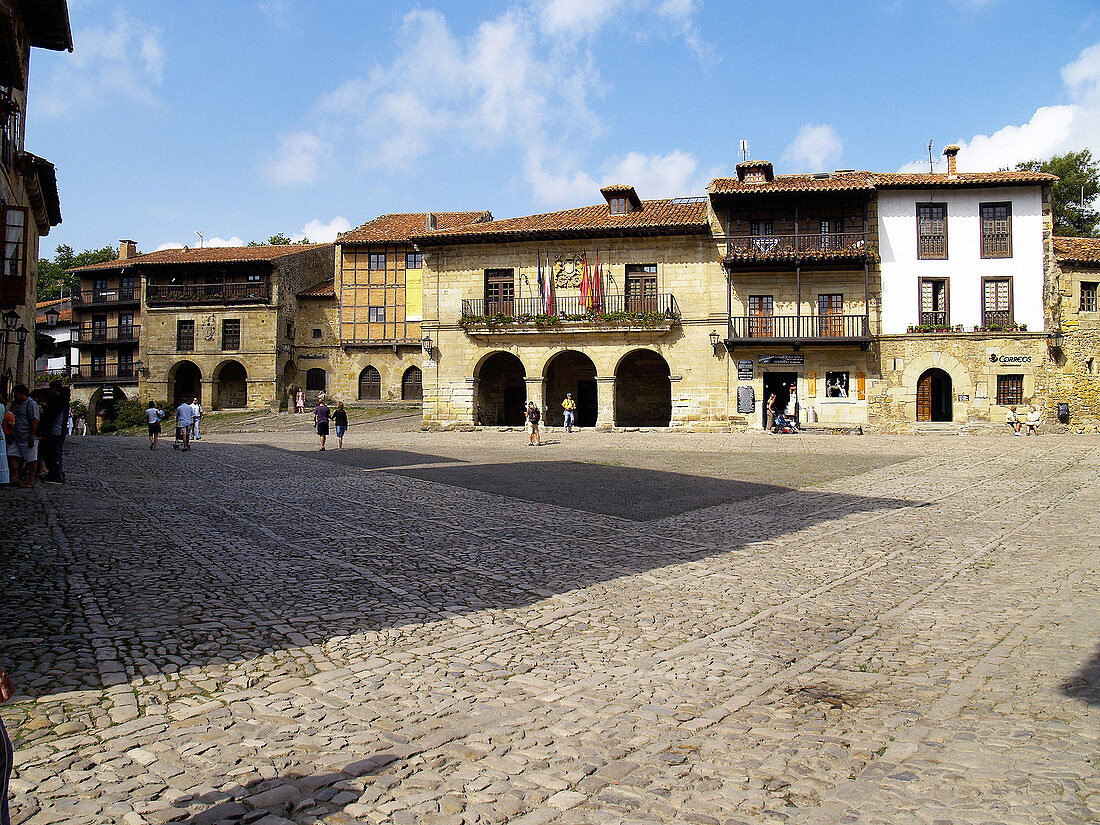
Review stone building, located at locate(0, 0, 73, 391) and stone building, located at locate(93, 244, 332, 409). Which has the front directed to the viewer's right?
stone building, located at locate(0, 0, 73, 391)

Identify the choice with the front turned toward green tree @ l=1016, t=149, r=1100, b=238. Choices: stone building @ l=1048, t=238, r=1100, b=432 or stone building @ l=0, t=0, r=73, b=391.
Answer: stone building @ l=0, t=0, r=73, b=391

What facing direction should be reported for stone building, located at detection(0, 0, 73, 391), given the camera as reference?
facing to the right of the viewer

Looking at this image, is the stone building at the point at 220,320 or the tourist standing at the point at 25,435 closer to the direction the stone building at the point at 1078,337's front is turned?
the tourist standing

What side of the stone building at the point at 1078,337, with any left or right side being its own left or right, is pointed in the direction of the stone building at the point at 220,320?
right

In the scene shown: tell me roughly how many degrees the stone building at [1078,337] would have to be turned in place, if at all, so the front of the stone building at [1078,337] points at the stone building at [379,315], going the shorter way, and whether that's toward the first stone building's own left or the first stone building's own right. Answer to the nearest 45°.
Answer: approximately 90° to the first stone building's own right

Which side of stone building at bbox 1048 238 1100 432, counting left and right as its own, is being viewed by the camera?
front

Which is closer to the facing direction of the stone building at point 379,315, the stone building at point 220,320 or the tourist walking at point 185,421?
the tourist walking

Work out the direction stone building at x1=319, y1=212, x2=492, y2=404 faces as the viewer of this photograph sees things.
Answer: facing the viewer

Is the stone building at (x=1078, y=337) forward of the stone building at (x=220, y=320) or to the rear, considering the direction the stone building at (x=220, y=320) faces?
forward

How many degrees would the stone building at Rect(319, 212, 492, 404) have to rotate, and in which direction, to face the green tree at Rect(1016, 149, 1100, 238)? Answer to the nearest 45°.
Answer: approximately 90° to its left

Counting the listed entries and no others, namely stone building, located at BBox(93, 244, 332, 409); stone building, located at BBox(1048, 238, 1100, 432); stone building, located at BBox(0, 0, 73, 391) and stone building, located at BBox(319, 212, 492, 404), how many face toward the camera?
3

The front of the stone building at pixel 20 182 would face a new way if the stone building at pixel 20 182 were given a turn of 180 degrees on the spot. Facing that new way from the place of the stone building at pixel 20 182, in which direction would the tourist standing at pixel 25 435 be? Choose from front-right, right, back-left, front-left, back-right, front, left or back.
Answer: left

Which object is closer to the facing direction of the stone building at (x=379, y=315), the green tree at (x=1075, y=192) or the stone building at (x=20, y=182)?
the stone building

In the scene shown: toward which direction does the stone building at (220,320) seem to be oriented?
toward the camera
